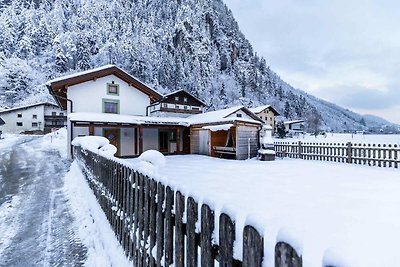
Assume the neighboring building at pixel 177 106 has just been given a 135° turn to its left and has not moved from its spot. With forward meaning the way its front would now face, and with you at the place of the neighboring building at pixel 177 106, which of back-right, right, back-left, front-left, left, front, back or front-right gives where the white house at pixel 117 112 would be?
back-right

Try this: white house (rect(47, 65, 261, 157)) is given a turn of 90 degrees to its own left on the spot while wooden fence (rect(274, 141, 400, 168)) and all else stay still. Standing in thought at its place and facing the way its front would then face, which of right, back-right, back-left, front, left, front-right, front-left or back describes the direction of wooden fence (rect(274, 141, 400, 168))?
front-right

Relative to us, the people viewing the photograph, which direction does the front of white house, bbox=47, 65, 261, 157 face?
facing the viewer

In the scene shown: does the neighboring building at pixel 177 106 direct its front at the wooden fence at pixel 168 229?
yes

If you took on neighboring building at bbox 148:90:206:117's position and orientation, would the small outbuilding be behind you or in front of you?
in front

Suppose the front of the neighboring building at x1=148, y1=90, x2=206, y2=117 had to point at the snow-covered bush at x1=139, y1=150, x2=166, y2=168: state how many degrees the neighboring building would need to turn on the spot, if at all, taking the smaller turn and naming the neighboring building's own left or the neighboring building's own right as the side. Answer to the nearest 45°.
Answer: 0° — it already faces it

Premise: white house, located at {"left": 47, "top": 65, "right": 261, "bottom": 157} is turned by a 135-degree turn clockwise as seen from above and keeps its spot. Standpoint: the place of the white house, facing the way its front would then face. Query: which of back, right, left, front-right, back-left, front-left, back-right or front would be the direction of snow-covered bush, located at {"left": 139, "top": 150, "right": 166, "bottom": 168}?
back-left
